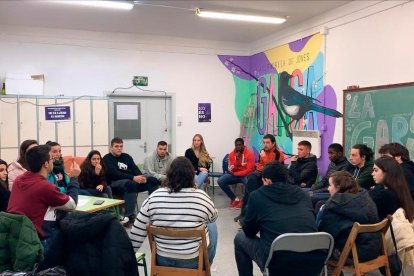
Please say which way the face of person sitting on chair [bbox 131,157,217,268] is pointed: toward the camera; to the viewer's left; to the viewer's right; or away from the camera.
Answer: away from the camera

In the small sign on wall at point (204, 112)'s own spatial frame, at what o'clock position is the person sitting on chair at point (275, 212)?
The person sitting on chair is roughly at 12 o'clock from the small sign on wall.

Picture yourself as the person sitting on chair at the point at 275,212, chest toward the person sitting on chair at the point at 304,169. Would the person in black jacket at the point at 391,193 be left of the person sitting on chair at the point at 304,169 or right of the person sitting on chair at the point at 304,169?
right

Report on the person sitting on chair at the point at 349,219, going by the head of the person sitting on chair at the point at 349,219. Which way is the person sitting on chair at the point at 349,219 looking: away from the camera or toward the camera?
away from the camera

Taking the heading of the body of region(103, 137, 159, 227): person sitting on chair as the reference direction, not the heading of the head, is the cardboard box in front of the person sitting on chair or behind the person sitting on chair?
behind

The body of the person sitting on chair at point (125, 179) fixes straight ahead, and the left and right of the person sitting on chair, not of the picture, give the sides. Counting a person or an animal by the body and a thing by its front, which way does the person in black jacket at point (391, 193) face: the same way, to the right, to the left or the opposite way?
the opposite way

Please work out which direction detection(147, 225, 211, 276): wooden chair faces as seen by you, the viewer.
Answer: facing away from the viewer

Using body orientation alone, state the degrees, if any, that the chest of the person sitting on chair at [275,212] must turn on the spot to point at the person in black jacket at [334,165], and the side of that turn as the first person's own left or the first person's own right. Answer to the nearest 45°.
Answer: approximately 45° to the first person's own right

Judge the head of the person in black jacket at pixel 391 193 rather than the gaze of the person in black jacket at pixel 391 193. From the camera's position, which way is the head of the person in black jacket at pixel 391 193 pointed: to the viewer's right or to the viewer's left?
to the viewer's left

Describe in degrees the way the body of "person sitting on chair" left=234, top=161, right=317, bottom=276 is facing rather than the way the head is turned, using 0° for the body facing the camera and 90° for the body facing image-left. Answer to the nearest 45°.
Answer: approximately 135°

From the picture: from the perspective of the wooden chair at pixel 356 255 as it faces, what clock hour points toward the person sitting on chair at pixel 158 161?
The person sitting on chair is roughly at 12 o'clock from the wooden chair.

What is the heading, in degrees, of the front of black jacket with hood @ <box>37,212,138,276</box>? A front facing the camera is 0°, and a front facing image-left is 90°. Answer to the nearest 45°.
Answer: approximately 180°

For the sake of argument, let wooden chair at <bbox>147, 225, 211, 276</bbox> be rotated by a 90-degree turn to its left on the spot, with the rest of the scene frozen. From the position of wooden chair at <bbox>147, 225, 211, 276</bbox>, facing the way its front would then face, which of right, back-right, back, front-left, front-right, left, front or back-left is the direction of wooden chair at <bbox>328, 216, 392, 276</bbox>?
back

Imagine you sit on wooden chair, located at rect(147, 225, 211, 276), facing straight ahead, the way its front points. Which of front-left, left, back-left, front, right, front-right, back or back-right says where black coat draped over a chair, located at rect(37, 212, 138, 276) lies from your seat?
back-left
